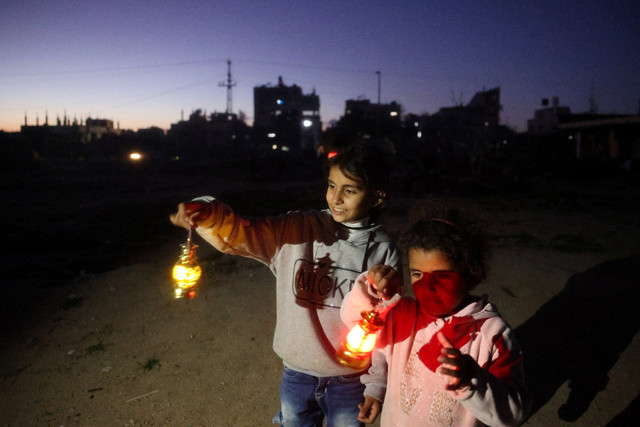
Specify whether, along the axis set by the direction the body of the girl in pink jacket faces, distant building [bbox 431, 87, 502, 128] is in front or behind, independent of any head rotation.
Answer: behind

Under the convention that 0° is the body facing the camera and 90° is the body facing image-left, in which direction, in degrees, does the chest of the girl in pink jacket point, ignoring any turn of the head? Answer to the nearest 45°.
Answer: approximately 45°

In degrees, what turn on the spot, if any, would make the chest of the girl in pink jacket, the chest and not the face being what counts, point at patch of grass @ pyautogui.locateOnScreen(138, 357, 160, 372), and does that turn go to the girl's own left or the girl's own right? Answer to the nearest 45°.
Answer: approximately 90° to the girl's own right

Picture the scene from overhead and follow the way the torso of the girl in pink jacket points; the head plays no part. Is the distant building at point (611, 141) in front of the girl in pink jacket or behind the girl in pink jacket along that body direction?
behind
